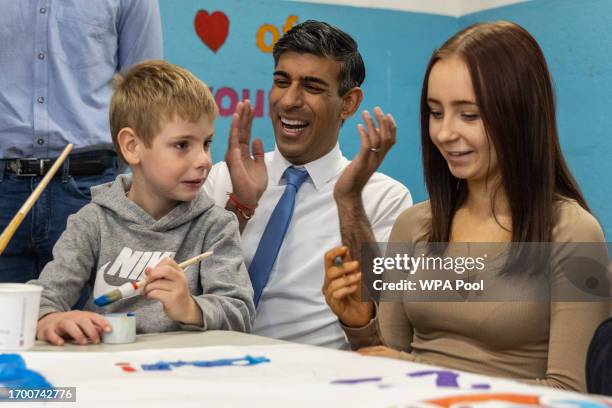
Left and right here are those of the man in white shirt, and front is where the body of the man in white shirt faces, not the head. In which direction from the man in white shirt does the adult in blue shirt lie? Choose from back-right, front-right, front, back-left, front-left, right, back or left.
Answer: front-right

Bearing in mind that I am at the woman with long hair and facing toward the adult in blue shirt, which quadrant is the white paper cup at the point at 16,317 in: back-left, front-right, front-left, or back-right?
front-left

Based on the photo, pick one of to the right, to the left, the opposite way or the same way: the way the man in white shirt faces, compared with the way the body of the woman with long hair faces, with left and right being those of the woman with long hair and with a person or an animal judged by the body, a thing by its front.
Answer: the same way

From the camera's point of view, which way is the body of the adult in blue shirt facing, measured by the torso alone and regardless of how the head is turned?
toward the camera

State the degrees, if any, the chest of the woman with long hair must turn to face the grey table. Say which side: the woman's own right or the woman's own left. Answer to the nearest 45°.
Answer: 0° — they already face it

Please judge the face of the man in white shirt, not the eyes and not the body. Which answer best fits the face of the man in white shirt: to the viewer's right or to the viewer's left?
to the viewer's left

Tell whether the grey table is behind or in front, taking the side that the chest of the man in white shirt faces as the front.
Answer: in front

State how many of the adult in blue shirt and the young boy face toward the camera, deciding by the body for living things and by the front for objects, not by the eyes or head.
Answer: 2

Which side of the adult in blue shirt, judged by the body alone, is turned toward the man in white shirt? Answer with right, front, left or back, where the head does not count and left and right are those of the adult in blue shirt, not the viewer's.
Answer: left

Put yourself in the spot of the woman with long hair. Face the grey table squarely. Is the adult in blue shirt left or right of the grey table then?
right

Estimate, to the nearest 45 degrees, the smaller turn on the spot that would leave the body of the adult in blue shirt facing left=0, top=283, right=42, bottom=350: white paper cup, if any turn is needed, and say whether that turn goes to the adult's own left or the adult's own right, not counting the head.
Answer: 0° — they already face it

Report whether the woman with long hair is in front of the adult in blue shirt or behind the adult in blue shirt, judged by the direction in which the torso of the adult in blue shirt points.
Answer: in front

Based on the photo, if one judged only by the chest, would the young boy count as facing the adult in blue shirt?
no

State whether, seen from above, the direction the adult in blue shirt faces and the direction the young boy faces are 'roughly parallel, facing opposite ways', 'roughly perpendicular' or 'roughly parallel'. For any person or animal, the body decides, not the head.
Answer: roughly parallel

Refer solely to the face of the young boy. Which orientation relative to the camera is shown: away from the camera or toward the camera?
toward the camera

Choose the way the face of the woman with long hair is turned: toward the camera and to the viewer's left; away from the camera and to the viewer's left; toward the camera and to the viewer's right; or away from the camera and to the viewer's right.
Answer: toward the camera and to the viewer's left

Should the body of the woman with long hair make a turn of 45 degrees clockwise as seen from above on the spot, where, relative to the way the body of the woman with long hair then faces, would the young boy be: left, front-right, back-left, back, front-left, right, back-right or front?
front

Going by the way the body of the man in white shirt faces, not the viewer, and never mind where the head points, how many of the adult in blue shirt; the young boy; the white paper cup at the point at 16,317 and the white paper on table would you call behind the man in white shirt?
0

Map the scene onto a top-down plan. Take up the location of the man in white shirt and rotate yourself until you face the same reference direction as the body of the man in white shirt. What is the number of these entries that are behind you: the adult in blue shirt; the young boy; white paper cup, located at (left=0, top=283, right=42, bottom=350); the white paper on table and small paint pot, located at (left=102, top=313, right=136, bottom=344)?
0
